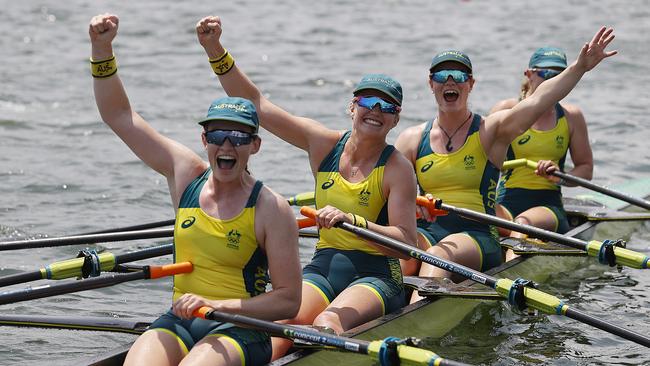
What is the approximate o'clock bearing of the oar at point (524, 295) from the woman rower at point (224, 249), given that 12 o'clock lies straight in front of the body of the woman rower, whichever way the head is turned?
The oar is roughly at 7 o'clock from the woman rower.

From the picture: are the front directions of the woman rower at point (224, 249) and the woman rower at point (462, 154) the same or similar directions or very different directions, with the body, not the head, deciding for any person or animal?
same or similar directions

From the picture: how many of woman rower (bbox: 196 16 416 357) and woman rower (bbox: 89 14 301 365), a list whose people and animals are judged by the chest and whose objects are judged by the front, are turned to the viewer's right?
0

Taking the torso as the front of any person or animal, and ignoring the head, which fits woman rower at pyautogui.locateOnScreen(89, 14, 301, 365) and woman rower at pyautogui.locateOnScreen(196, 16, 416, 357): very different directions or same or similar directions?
same or similar directions

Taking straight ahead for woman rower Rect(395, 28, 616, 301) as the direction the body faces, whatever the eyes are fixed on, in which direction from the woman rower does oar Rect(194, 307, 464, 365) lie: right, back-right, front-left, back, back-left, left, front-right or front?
front-left

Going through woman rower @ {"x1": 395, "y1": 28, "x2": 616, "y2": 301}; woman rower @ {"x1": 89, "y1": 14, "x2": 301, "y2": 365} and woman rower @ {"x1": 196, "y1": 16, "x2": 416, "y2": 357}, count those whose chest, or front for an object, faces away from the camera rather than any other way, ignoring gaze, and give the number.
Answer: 0

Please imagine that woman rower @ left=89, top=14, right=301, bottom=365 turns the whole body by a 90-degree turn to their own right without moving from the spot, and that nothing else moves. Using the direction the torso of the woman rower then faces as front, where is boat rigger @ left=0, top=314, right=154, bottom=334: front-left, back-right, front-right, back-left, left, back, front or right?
front

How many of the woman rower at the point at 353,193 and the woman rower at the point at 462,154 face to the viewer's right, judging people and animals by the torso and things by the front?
0

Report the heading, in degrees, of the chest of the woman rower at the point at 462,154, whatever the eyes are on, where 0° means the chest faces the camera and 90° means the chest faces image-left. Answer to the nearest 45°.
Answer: approximately 45°

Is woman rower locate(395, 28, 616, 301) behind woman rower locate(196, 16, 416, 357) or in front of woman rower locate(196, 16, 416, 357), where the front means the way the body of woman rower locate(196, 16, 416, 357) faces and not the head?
behind

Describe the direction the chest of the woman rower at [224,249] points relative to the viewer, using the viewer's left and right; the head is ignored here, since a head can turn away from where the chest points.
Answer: facing the viewer and to the left of the viewer
